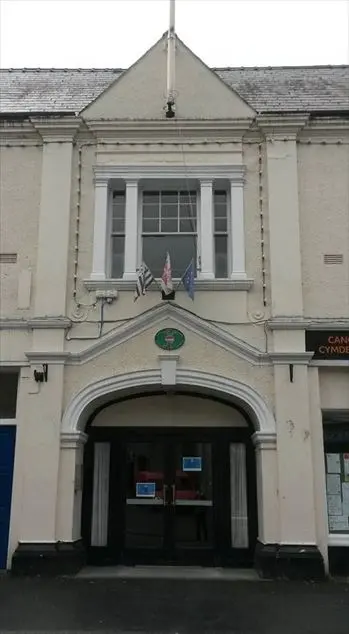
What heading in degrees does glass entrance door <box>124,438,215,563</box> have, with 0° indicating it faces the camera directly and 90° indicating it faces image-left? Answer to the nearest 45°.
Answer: approximately 0°
